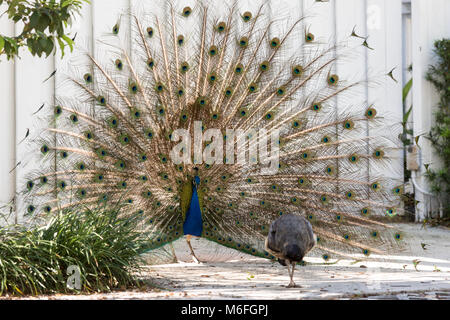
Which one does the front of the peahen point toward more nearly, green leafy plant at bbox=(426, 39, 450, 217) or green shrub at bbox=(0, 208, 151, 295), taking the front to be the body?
the green leafy plant

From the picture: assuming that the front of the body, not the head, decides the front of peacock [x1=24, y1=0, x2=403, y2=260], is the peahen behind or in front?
in front

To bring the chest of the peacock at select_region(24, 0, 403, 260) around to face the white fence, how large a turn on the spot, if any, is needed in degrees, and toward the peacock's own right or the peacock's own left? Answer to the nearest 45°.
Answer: approximately 135° to the peacock's own left

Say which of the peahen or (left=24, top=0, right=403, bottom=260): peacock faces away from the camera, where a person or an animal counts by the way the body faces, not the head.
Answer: the peahen

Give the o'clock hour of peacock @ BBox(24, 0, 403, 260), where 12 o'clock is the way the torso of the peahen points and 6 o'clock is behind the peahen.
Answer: The peacock is roughly at 11 o'clock from the peahen.

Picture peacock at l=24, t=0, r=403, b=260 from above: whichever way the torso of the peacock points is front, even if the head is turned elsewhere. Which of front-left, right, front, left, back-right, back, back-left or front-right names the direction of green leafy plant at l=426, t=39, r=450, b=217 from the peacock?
back-left

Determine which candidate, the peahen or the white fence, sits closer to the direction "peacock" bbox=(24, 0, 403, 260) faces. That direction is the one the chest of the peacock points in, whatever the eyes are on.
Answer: the peahen

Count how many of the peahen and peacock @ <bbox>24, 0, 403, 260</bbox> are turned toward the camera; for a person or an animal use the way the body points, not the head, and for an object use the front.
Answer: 1

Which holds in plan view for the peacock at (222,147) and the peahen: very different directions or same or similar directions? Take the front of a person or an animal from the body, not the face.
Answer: very different directions

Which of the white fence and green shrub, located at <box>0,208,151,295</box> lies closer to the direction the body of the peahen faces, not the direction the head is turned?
the white fence

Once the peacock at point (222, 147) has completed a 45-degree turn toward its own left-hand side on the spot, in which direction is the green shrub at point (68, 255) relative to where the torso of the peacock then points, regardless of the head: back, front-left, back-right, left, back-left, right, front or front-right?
right

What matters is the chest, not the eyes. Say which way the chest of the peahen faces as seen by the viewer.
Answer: away from the camera

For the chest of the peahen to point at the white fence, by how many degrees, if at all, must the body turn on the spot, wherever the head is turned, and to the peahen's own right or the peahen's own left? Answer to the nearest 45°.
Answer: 0° — it already faces it
